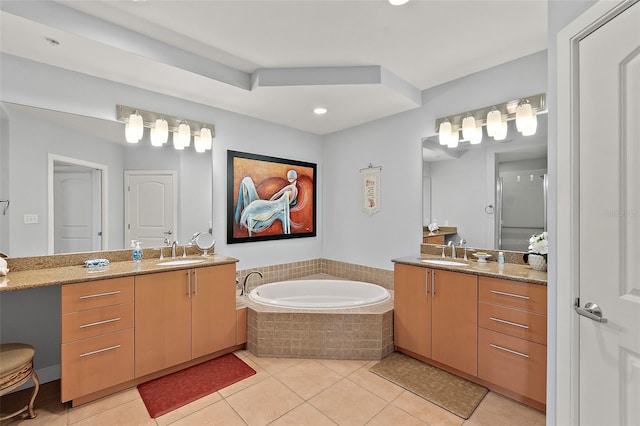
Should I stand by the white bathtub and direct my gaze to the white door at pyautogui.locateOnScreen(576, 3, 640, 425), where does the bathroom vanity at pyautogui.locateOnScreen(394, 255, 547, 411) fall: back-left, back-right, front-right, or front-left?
front-left

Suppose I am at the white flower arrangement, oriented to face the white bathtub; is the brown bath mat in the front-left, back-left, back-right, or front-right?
front-left

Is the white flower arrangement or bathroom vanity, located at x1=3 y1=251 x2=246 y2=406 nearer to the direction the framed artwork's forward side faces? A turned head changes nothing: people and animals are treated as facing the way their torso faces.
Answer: the white flower arrangement

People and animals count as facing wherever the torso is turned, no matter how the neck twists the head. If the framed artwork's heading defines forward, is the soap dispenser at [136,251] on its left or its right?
on its right

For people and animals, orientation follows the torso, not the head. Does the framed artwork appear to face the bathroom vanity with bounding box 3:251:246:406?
no

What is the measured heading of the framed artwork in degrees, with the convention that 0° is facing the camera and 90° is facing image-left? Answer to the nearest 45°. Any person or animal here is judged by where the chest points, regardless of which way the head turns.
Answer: approximately 315°

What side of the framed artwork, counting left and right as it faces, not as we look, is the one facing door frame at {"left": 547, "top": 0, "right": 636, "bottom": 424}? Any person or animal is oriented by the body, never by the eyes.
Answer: front

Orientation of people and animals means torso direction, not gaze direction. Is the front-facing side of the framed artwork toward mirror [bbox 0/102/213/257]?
no

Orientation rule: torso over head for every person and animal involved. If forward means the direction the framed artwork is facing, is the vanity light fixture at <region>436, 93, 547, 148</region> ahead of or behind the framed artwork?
ahead

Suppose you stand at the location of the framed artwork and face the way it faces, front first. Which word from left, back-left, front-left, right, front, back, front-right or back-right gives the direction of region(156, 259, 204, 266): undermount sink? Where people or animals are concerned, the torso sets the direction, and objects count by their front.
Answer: right

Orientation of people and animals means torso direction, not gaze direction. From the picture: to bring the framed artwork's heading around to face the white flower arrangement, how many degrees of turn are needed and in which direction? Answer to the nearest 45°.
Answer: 0° — it already faces it
